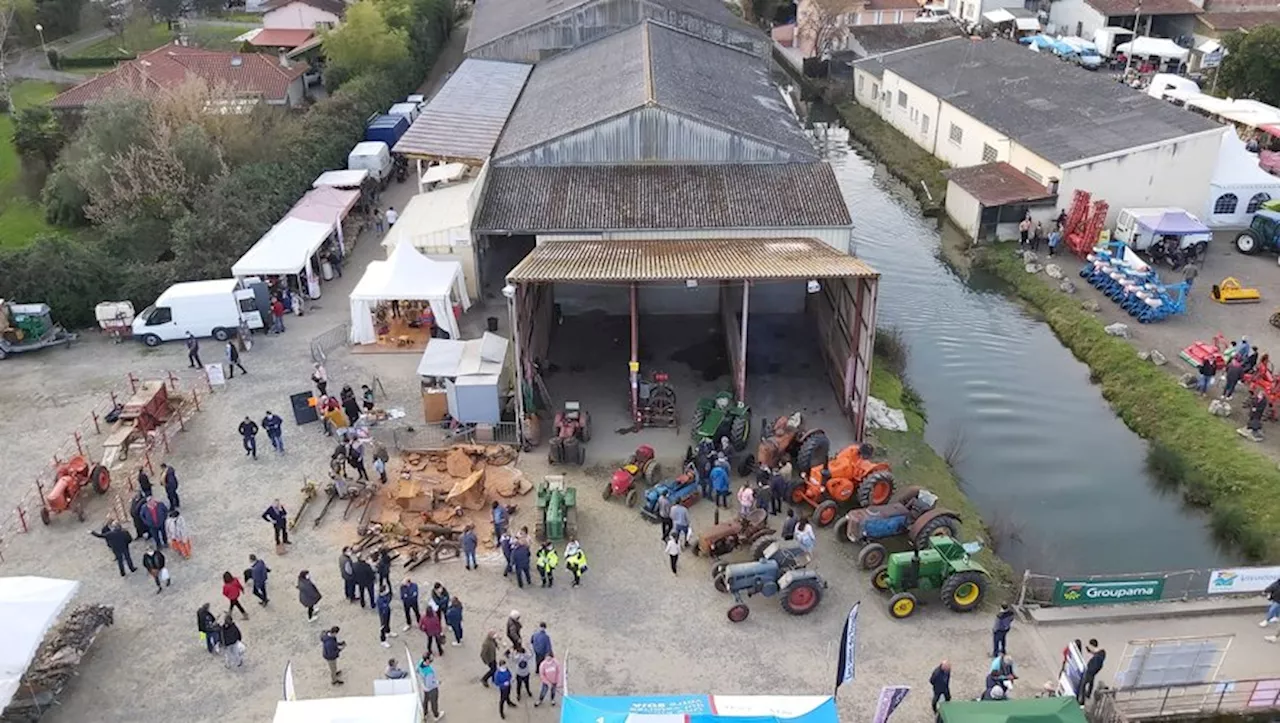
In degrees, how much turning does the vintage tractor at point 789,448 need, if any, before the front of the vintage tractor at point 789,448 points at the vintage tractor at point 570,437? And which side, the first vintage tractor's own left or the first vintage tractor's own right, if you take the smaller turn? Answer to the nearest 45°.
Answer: approximately 45° to the first vintage tractor's own right

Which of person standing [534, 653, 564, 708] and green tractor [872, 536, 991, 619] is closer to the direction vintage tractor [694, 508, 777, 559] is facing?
the person standing

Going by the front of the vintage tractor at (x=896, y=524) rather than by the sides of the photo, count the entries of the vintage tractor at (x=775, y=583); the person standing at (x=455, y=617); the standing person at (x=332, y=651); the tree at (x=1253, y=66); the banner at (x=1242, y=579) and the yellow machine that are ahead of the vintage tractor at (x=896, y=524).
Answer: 3

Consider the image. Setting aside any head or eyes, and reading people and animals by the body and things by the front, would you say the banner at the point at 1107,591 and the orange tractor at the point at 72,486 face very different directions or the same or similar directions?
same or similar directions

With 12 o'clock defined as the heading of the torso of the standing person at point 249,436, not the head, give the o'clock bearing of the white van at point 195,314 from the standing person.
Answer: The white van is roughly at 6 o'clock from the standing person.

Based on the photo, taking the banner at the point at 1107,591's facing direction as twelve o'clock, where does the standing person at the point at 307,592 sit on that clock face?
The standing person is roughly at 2 o'clock from the banner.

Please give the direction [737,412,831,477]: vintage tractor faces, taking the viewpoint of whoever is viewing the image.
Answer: facing the viewer and to the left of the viewer

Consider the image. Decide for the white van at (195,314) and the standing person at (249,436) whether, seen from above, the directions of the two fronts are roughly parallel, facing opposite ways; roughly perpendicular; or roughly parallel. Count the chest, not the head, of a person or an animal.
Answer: roughly perpendicular

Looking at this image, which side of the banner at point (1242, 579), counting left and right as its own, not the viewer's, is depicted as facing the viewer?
front

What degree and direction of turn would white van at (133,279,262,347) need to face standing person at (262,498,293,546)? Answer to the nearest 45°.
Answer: approximately 90° to its left

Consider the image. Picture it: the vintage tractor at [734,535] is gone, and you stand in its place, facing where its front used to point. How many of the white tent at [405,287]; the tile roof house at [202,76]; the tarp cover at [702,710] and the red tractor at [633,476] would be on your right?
3

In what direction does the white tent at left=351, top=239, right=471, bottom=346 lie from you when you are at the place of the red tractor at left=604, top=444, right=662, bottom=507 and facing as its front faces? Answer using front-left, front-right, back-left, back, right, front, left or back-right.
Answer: right

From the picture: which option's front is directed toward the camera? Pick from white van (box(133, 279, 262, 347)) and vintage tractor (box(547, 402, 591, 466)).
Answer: the vintage tractor

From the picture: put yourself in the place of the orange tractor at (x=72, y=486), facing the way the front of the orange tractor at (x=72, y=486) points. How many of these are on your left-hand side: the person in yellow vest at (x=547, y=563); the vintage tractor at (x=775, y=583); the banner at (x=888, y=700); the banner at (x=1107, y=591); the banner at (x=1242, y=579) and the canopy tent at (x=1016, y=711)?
6

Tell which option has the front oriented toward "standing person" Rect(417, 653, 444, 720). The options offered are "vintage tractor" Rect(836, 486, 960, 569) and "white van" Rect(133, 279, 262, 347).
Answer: the vintage tractor

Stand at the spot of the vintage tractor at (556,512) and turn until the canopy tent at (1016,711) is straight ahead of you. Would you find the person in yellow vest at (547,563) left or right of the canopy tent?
right

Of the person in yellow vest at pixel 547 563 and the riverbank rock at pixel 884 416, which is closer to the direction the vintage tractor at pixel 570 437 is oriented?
the person in yellow vest
